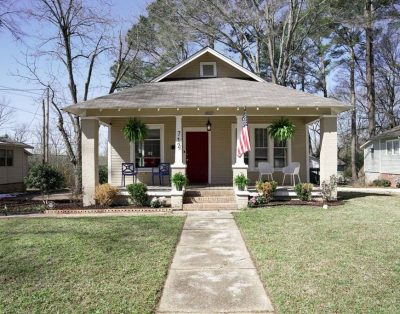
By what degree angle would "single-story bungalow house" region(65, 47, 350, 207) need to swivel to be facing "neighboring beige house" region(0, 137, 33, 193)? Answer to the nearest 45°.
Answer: approximately 135° to its right

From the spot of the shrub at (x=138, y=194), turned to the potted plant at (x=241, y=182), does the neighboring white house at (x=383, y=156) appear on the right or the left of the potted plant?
left

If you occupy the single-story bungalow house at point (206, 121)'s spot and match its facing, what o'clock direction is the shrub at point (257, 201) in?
The shrub is roughly at 11 o'clock from the single-story bungalow house.

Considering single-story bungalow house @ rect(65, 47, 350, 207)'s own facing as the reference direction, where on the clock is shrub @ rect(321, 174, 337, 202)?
The shrub is roughly at 10 o'clock from the single-story bungalow house.

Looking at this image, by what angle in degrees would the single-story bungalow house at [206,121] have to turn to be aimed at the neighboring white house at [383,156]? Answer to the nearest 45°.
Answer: approximately 135° to its left

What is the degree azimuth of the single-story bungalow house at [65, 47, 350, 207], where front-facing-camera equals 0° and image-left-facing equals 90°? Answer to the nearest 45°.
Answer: approximately 0°

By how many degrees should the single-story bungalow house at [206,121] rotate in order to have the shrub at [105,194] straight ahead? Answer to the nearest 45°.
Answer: approximately 45° to its right

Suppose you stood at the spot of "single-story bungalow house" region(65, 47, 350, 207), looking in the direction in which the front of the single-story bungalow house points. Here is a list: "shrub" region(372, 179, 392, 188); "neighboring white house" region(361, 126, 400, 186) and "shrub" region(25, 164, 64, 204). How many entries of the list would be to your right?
1

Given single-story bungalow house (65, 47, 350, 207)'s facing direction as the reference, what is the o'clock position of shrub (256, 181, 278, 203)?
The shrub is roughly at 11 o'clock from the single-story bungalow house.
